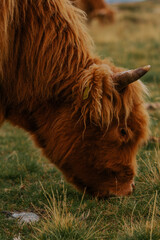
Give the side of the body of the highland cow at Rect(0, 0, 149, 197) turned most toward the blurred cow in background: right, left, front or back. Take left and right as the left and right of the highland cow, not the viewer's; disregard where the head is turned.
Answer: left

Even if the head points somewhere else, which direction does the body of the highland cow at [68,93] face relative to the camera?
to the viewer's right
